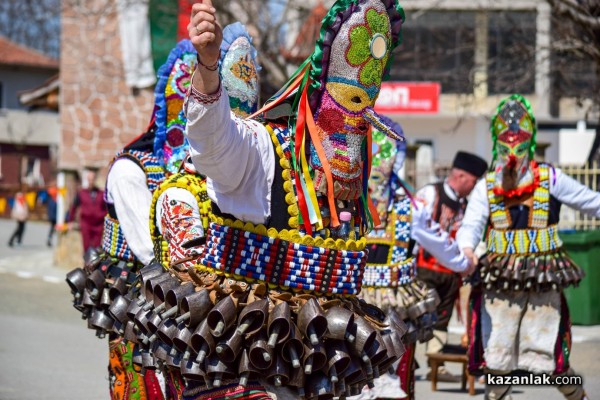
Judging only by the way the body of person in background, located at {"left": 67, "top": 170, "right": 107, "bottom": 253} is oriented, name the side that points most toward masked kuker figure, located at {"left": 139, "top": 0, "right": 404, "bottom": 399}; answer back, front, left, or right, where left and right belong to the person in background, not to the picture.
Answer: front

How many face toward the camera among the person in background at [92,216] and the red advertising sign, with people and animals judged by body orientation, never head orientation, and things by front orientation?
2

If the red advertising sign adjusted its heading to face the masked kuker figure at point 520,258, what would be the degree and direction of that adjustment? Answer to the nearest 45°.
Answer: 0° — it already faces them

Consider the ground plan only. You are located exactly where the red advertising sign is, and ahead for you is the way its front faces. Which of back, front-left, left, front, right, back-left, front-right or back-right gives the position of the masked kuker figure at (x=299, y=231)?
front

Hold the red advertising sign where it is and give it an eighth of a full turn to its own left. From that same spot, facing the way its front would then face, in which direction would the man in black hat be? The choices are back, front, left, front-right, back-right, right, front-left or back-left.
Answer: front-right

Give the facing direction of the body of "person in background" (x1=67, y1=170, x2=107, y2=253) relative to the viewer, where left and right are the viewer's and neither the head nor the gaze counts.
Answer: facing the viewer

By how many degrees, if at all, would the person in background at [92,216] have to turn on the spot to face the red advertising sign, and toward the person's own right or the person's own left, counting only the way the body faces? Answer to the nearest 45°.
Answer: approximately 135° to the person's own left

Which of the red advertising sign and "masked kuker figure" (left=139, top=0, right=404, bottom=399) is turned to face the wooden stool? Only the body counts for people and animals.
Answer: the red advertising sign

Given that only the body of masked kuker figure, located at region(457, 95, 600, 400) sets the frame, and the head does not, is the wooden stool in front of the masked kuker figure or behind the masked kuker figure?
behind

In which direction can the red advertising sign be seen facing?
toward the camera

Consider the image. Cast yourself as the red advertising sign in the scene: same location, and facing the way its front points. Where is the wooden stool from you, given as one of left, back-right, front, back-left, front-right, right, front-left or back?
front

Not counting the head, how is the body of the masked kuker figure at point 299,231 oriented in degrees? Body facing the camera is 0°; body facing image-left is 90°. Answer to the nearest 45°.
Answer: approximately 315°

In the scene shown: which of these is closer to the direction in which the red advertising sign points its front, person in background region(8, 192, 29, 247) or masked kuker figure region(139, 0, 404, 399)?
the masked kuker figure
